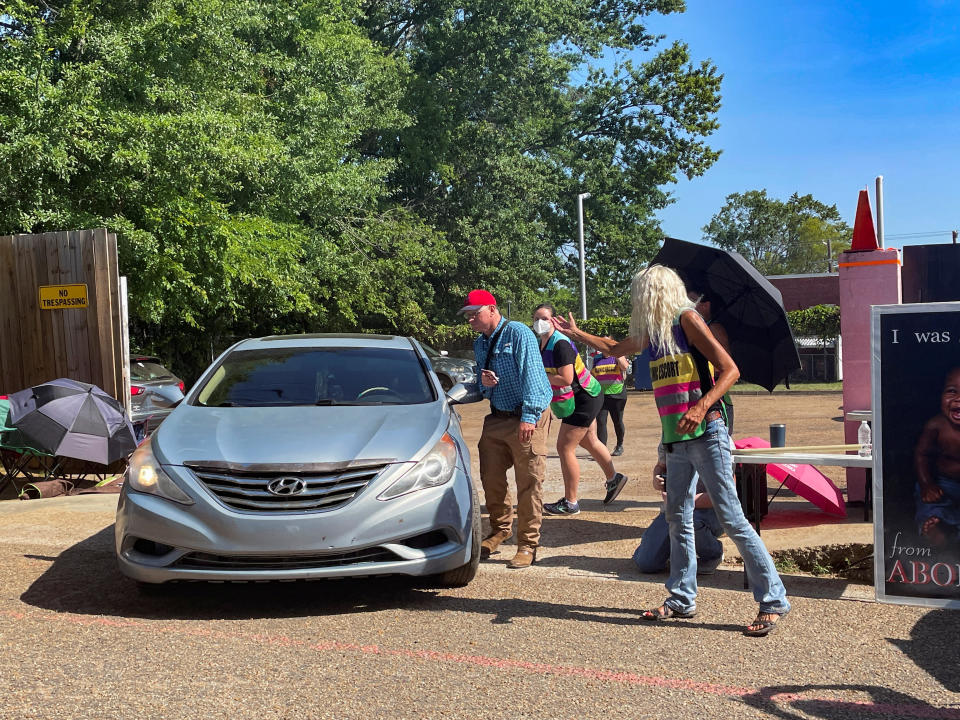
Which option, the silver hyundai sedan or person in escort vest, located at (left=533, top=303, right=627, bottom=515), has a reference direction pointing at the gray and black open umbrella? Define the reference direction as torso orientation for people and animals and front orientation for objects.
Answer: the person in escort vest

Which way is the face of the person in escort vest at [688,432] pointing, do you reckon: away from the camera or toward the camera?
away from the camera

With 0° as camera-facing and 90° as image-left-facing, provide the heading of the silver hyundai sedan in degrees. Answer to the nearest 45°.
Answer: approximately 0°

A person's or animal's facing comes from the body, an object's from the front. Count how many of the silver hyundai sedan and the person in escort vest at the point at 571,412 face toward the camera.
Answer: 1

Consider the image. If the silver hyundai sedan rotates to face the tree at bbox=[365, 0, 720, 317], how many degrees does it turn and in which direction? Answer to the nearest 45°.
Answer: approximately 180°

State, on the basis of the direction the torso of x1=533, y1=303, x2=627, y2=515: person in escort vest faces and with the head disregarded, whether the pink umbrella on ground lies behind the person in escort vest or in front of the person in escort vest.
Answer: behind

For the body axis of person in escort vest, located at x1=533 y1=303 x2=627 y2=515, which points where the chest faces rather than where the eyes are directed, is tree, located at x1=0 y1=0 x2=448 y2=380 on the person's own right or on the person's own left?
on the person's own right

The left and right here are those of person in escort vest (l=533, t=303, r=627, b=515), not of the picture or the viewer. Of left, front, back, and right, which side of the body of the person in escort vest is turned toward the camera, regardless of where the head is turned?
left

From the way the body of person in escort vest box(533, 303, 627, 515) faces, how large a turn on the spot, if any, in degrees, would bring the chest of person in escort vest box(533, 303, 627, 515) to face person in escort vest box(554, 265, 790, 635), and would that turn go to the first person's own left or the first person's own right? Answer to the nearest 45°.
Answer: approximately 90° to the first person's own left

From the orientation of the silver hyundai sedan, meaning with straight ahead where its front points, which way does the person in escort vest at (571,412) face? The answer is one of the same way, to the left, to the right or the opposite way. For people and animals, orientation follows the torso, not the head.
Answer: to the right

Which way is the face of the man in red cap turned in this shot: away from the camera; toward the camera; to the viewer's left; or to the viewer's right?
to the viewer's left

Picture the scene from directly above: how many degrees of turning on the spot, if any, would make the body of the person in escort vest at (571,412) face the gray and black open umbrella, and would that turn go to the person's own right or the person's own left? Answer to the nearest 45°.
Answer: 0° — they already face it

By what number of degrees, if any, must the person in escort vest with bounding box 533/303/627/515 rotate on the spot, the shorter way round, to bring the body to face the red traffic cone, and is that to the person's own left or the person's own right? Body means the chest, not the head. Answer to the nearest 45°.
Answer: approximately 180°
